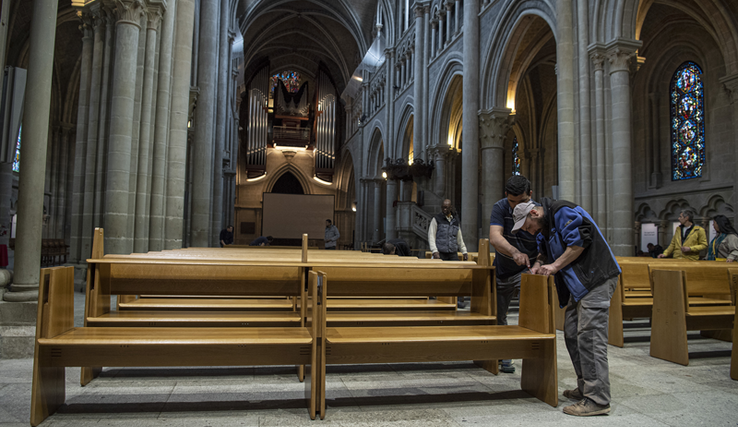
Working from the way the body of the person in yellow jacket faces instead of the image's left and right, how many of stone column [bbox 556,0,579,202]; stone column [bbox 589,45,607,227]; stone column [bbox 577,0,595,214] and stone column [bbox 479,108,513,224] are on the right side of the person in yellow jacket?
4

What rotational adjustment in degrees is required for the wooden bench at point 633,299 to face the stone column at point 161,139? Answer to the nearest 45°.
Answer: approximately 135° to its right

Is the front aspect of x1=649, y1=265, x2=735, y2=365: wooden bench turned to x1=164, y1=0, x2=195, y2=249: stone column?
no

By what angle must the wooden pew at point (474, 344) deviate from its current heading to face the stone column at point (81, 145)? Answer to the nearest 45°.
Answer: approximately 135° to its right

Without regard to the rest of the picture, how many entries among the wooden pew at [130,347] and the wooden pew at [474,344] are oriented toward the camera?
2

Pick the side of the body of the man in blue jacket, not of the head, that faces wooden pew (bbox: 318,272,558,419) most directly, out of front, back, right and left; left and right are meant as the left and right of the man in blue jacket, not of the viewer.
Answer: front

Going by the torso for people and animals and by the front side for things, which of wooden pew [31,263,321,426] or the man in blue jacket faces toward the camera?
the wooden pew

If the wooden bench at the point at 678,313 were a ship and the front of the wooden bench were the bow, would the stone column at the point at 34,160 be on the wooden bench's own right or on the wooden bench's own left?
on the wooden bench's own right

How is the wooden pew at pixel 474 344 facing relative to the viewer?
toward the camera

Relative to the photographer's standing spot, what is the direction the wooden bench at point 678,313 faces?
facing the viewer and to the right of the viewer

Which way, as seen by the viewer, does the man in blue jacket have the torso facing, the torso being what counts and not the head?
to the viewer's left

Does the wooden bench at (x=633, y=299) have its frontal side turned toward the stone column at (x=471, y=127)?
no

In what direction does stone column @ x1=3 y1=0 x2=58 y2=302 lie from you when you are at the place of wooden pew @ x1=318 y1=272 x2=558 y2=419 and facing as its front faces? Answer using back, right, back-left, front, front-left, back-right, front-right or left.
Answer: right

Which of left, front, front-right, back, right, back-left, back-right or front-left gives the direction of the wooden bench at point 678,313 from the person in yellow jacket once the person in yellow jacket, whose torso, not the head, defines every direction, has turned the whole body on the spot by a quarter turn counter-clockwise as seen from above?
front-right

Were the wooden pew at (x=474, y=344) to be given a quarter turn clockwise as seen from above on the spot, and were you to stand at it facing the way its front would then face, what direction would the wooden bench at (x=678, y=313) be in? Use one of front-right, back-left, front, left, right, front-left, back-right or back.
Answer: back-right

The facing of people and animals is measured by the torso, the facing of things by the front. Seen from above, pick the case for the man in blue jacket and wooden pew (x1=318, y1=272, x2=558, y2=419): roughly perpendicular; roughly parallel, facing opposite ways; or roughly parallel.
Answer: roughly perpendicular
